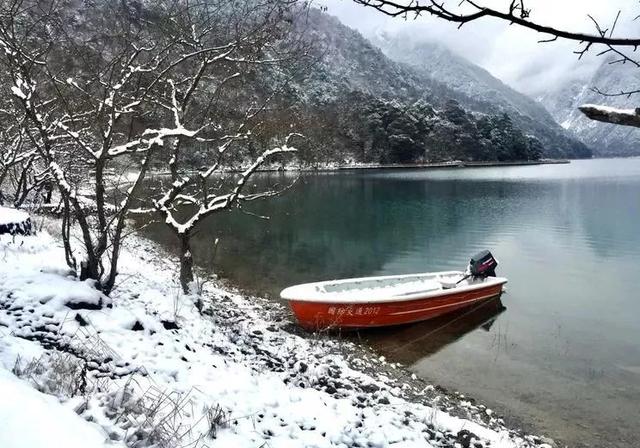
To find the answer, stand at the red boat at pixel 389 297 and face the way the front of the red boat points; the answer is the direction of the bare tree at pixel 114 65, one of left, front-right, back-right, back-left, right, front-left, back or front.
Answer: front

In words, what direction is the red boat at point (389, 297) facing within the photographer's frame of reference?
facing the viewer and to the left of the viewer
